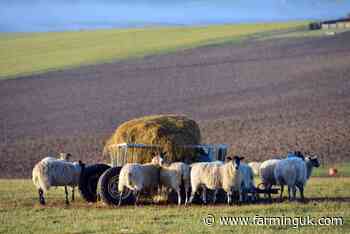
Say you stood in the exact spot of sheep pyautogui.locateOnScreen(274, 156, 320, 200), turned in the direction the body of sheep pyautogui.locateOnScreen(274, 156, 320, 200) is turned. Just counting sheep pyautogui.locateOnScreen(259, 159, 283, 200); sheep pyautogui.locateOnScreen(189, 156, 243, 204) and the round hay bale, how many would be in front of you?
0

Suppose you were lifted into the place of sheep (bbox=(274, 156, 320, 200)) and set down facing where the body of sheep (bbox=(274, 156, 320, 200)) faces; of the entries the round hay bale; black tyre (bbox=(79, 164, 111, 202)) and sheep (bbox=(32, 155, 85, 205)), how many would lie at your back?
3

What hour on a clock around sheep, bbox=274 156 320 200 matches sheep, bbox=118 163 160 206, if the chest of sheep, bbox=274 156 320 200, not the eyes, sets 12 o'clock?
sheep, bbox=118 163 160 206 is roughly at 7 o'clock from sheep, bbox=274 156 320 200.

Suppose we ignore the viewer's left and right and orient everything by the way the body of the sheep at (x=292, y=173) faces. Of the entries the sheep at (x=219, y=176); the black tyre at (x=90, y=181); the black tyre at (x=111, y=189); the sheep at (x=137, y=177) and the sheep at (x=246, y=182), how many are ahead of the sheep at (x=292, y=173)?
0

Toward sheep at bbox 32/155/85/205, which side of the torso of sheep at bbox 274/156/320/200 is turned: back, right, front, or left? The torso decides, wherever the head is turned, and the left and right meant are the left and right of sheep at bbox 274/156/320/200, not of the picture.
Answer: back

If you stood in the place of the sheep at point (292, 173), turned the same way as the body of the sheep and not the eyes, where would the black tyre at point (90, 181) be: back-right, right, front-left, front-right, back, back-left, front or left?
back

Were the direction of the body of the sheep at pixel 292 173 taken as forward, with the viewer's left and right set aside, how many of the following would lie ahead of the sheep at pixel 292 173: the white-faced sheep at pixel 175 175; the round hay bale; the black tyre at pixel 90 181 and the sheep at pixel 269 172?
0

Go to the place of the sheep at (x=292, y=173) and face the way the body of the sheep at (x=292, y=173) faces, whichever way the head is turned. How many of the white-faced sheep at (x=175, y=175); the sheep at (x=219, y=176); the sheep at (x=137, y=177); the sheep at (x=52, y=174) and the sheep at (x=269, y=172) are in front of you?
0

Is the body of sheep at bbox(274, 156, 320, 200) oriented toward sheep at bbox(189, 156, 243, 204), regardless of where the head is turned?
no

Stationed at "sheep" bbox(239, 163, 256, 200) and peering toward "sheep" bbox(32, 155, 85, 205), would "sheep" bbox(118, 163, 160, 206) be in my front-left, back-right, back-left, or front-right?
front-left

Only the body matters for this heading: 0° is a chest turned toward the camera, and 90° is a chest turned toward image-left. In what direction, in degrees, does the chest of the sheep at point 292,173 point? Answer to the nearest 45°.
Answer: approximately 270°

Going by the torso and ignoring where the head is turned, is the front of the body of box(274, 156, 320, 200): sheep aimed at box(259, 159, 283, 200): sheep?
no
